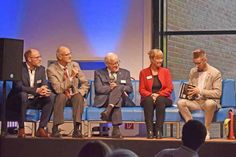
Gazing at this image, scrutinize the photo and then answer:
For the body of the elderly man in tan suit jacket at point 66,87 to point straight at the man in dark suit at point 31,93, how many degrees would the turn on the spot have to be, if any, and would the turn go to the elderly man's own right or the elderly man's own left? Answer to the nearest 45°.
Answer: approximately 90° to the elderly man's own right

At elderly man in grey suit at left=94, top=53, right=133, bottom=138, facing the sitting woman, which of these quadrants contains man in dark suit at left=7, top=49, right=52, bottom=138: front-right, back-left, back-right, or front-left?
back-right

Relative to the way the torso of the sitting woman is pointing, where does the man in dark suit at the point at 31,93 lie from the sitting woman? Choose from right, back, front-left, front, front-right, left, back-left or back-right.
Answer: right

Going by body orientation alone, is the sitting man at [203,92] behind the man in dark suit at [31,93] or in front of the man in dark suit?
in front

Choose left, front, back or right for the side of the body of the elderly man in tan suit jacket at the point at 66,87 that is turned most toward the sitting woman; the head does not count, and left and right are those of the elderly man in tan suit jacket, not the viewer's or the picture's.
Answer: left

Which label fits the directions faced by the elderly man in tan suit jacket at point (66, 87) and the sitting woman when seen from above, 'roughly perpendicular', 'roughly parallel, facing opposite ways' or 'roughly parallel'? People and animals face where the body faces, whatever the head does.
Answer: roughly parallel

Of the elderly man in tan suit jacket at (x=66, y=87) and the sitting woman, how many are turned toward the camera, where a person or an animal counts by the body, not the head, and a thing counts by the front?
2

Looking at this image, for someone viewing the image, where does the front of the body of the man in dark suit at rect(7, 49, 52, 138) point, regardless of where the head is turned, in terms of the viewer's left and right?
facing the viewer and to the right of the viewer

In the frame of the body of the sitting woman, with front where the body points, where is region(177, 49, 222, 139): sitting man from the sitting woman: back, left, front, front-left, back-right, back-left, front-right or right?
left

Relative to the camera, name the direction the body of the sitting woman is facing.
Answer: toward the camera

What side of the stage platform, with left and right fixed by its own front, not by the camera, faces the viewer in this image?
front

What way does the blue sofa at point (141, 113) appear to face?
toward the camera

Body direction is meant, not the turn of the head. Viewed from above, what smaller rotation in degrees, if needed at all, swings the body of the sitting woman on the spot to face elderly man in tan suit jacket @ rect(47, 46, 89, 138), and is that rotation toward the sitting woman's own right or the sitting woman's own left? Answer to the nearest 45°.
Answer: approximately 90° to the sitting woman's own right

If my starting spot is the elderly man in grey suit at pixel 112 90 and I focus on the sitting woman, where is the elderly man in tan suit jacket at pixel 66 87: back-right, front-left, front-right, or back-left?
back-right
